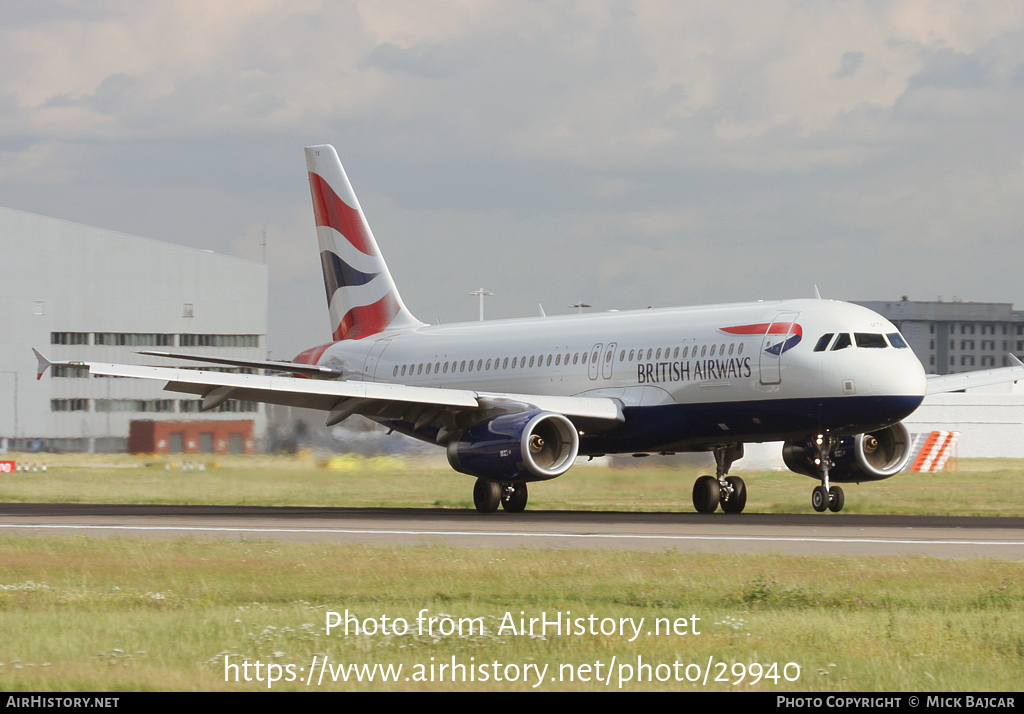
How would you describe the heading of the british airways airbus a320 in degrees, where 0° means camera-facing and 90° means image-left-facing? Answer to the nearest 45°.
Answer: approximately 315°
